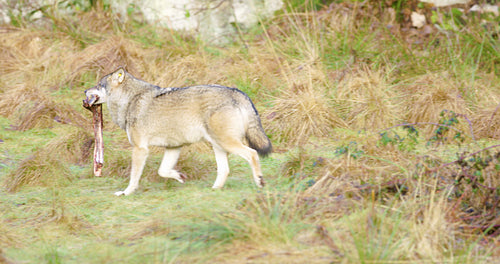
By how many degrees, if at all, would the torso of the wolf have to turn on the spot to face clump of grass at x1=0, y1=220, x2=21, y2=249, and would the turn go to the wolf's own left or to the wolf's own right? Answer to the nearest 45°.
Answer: approximately 45° to the wolf's own left

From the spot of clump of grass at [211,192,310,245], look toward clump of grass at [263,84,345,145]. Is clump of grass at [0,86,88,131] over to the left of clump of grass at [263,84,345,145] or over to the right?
left

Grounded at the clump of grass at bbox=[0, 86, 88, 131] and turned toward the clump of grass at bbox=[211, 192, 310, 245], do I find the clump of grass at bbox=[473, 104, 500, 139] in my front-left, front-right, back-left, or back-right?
front-left

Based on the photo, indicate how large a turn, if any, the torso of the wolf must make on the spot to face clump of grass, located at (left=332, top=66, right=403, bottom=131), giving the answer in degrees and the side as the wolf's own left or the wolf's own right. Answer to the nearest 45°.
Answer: approximately 135° to the wolf's own right

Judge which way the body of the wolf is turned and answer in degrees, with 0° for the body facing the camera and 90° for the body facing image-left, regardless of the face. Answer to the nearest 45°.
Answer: approximately 90°

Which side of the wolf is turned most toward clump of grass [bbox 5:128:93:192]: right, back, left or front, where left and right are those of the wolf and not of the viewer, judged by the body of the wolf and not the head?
front

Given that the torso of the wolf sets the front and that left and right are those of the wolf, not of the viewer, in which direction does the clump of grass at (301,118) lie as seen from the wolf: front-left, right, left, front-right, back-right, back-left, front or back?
back-right
